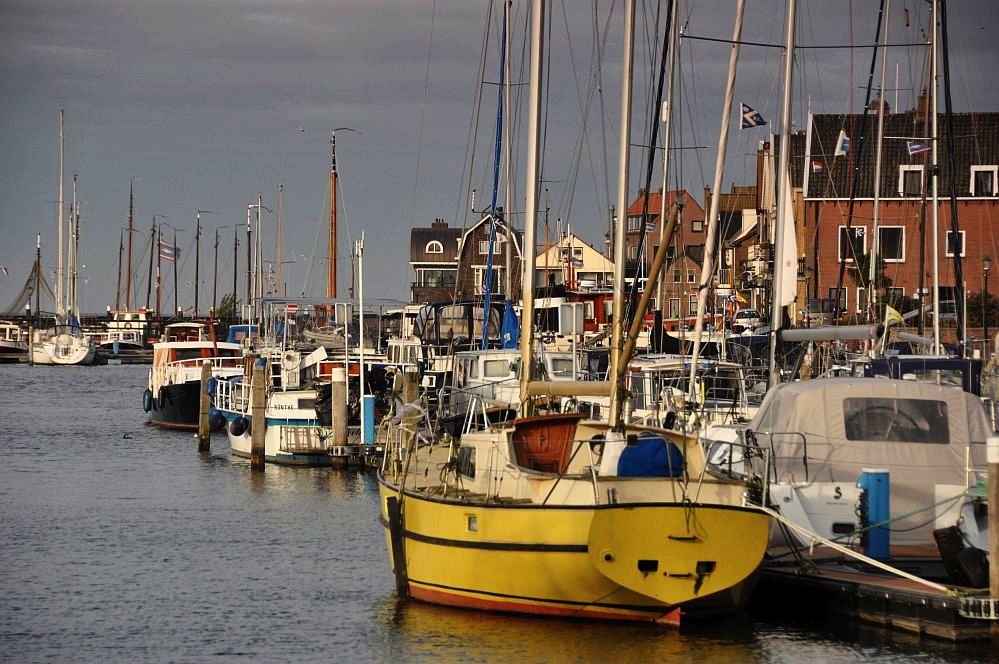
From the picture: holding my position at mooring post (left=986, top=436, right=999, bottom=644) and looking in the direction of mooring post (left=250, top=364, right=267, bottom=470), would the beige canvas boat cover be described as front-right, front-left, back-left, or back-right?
front-right

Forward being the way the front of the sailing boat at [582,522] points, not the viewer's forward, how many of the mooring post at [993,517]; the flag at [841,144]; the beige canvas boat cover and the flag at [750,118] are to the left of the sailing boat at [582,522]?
0

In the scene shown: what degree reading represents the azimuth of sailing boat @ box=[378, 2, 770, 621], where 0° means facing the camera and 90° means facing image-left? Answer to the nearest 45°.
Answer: approximately 135°

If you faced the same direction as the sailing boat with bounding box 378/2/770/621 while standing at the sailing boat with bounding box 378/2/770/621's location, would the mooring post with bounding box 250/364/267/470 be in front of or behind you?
in front

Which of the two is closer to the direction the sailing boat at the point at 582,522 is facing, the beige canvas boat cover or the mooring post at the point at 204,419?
the mooring post

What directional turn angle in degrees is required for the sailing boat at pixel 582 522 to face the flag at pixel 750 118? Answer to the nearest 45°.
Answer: approximately 45° to its right

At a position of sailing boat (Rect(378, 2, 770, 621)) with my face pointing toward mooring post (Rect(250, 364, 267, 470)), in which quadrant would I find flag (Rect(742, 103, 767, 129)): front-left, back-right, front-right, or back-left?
front-right

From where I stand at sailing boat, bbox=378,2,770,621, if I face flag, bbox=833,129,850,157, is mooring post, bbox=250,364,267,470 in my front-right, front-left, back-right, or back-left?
front-left

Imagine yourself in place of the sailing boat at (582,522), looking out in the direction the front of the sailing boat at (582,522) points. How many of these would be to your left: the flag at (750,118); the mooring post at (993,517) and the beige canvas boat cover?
0

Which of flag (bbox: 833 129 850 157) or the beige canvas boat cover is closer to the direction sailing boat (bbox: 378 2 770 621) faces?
the flag

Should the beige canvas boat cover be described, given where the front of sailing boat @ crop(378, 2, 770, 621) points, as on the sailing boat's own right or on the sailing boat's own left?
on the sailing boat's own right

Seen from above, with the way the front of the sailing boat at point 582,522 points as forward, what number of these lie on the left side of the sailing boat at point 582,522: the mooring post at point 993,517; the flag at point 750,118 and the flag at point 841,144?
0

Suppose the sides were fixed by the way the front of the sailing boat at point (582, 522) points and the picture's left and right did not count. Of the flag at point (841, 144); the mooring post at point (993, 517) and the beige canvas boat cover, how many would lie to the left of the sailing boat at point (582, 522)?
0
